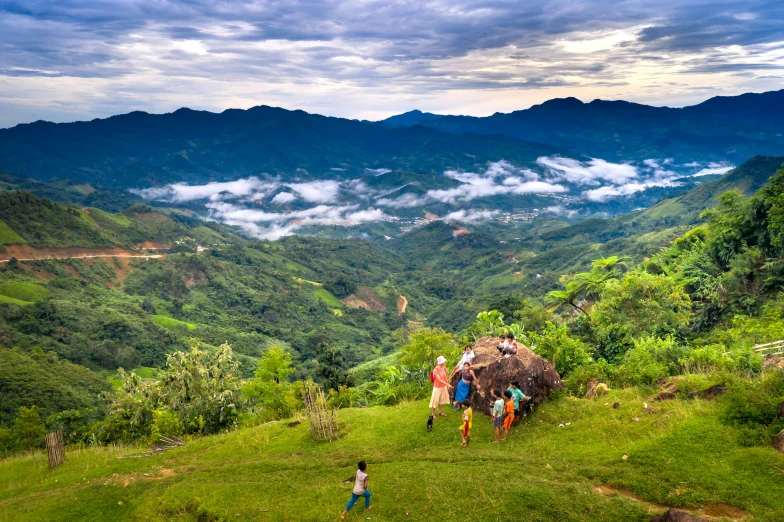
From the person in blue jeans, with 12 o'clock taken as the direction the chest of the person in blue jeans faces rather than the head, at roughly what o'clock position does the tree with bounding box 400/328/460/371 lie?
The tree is roughly at 11 o'clock from the person in blue jeans.

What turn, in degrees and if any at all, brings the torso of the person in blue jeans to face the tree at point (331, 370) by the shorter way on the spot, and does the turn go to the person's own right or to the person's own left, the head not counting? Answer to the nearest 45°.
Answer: approximately 45° to the person's own left

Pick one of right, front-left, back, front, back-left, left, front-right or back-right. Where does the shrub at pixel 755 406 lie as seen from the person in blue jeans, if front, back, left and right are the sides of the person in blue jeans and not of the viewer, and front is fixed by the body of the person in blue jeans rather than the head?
front-right

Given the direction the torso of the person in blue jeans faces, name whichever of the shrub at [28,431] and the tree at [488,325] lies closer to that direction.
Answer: the tree

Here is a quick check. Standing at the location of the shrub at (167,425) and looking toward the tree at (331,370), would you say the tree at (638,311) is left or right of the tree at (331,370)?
right

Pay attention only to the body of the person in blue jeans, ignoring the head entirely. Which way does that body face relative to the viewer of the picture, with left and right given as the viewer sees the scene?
facing away from the viewer and to the right of the viewer

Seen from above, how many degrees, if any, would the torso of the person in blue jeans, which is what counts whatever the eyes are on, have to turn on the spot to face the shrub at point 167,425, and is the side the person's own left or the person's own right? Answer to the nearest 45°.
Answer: approximately 90° to the person's own left

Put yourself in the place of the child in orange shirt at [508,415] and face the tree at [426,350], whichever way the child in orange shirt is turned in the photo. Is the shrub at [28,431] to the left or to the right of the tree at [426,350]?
left

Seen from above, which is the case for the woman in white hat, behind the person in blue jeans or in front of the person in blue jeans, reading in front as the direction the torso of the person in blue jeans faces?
in front

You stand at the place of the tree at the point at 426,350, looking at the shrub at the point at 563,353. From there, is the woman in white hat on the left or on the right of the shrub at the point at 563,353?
right

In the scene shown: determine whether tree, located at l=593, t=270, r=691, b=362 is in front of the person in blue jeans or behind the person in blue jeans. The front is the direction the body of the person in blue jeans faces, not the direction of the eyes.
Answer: in front

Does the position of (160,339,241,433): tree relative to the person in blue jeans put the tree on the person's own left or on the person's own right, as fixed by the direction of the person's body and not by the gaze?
on the person's own left
